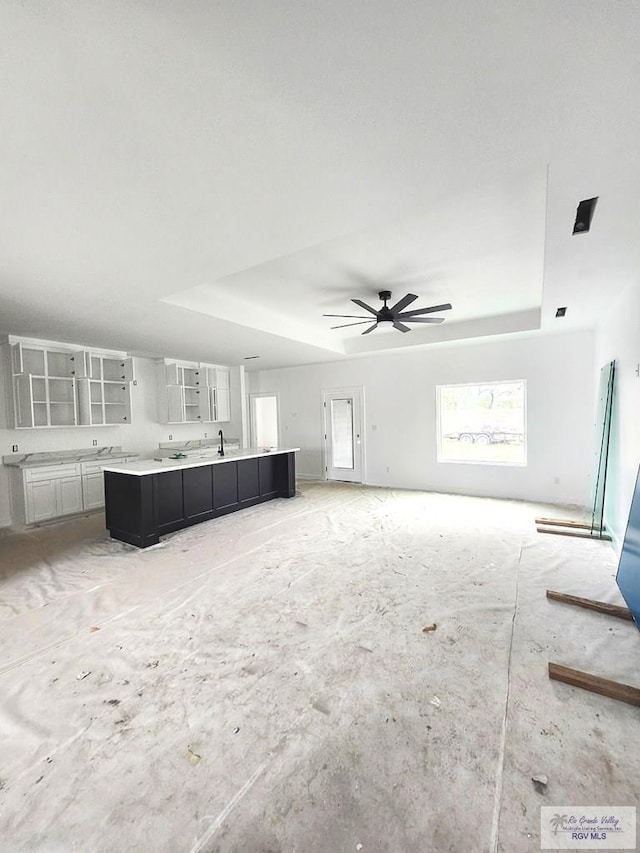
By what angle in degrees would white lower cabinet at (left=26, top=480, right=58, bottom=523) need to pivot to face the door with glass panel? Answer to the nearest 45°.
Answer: approximately 45° to its left

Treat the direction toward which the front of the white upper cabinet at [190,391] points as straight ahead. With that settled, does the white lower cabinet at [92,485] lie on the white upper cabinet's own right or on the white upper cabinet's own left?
on the white upper cabinet's own right

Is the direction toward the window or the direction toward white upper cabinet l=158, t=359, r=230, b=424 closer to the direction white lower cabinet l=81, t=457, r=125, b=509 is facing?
the window

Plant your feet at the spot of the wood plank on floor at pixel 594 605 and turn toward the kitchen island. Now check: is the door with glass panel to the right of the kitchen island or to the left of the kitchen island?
right

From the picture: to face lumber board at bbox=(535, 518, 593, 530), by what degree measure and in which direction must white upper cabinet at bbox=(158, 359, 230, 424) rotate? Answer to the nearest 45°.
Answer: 0° — it already faces it
